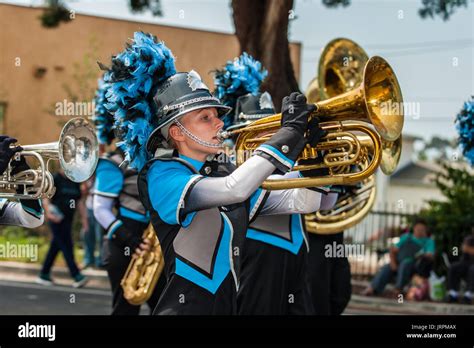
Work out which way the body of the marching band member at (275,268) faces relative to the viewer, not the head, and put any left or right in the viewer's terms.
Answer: facing the viewer and to the right of the viewer

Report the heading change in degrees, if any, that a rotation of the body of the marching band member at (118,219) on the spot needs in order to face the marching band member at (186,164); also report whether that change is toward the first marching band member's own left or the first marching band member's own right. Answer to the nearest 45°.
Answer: approximately 90° to the first marching band member's own right

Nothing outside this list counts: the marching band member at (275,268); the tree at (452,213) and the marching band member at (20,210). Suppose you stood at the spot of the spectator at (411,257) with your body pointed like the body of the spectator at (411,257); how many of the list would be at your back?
1

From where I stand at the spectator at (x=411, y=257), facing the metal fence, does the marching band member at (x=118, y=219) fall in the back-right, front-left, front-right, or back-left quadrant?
back-left

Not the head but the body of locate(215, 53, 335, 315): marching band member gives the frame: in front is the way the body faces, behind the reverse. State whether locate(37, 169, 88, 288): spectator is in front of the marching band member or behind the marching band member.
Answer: behind

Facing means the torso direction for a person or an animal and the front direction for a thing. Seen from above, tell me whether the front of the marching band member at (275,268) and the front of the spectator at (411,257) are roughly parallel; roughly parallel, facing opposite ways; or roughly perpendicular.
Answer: roughly perpendicular

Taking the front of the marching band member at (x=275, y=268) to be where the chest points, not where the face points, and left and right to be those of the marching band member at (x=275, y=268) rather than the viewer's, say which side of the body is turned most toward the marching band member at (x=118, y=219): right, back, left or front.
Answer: back

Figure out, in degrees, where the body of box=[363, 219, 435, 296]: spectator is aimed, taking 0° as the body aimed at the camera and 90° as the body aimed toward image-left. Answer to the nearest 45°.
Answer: approximately 45°

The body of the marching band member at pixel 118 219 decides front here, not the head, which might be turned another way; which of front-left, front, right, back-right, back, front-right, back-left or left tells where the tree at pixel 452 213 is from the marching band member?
front-left

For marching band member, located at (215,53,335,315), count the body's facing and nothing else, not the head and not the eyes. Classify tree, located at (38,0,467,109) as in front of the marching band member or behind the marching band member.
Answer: behind

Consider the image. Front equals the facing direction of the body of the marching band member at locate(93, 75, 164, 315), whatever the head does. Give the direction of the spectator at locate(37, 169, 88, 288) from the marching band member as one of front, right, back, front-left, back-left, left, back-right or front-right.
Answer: left

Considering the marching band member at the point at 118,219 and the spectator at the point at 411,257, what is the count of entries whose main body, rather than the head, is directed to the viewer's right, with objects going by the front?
1
